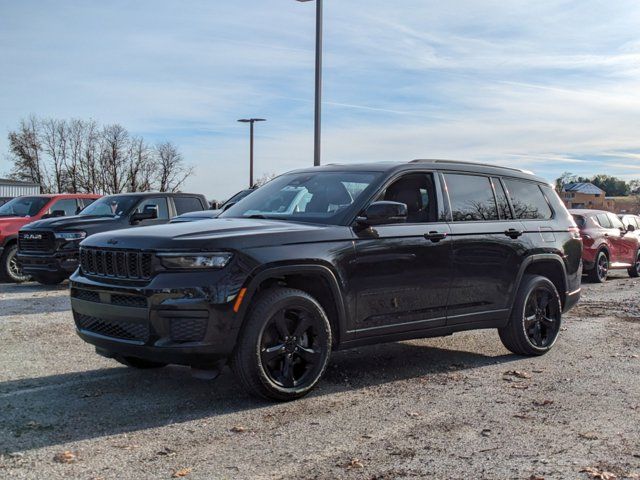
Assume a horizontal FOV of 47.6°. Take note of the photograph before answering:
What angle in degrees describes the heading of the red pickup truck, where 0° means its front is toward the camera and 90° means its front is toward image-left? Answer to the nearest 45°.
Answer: approximately 45°

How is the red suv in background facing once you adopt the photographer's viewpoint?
facing away from the viewer and to the right of the viewer

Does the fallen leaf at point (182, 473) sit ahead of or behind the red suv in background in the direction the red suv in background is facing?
behind

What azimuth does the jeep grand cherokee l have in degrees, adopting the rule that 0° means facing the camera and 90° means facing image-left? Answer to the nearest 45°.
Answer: approximately 45°

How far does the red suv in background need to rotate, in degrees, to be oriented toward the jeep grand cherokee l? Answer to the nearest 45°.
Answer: approximately 135° to its right

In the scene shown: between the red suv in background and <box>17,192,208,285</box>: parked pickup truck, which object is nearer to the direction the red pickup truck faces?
the parked pickup truck

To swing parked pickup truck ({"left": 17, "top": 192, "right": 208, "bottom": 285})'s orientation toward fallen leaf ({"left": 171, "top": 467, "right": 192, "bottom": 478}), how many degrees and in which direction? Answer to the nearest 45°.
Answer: approximately 45° to its left

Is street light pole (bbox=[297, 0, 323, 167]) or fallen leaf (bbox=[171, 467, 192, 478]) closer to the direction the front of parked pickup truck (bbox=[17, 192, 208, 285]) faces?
the fallen leaf

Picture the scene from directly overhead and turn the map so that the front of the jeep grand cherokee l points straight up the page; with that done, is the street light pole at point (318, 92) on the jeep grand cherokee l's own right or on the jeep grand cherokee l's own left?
on the jeep grand cherokee l's own right

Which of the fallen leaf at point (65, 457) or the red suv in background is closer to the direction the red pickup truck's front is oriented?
the fallen leaf

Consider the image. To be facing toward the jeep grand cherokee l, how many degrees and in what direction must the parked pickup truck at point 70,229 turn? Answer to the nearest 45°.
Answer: approximately 45° to its left

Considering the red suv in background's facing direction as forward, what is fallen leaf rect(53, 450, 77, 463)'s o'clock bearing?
The fallen leaf is roughly at 5 o'clock from the red suv in background.
